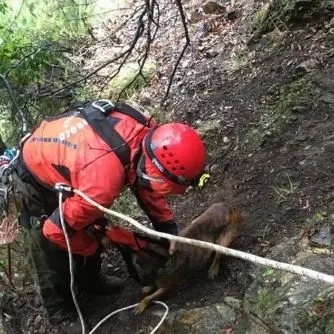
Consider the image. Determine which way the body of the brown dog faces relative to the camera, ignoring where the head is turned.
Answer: to the viewer's left

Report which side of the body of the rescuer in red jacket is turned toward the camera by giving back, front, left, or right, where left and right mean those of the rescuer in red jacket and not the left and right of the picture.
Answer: right

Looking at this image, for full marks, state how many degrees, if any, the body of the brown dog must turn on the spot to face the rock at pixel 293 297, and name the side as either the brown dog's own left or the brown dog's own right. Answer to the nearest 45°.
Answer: approximately 135° to the brown dog's own left

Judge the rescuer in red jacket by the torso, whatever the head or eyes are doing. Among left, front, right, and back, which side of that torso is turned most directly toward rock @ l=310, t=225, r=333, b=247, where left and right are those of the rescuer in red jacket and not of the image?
front

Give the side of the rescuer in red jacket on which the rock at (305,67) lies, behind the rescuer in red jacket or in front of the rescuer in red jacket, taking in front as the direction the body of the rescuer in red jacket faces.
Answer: in front

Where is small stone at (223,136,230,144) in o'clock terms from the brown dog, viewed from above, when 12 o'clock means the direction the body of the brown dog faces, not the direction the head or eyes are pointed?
The small stone is roughly at 4 o'clock from the brown dog.
